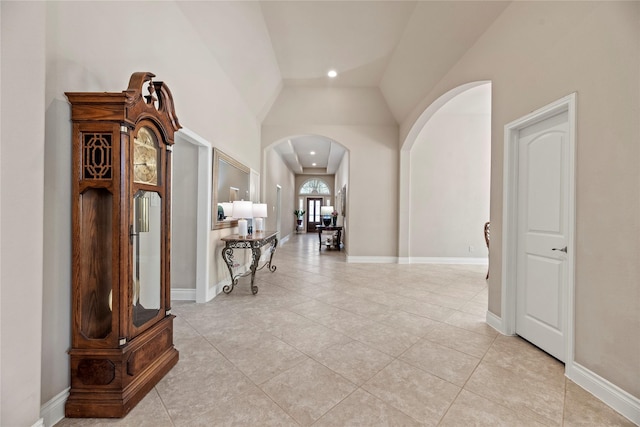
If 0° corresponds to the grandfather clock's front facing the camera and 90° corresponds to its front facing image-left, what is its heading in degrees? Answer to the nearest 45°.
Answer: approximately 315°

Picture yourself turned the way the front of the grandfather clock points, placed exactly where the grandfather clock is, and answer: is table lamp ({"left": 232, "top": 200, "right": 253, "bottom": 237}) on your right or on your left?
on your left

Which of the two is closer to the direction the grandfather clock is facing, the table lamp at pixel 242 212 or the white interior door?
the white interior door

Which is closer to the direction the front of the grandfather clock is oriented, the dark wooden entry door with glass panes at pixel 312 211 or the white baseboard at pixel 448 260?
the white baseboard

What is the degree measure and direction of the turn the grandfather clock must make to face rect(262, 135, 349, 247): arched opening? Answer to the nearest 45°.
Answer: approximately 90° to its left

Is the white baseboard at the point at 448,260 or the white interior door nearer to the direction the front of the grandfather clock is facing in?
the white interior door

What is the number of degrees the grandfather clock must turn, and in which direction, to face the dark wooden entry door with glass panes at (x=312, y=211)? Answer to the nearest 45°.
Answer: approximately 90° to its left

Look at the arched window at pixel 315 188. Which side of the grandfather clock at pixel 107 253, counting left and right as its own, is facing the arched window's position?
left

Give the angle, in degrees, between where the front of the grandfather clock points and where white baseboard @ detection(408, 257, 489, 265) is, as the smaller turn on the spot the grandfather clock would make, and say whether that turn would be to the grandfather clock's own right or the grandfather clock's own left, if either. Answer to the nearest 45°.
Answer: approximately 45° to the grandfather clock's own left

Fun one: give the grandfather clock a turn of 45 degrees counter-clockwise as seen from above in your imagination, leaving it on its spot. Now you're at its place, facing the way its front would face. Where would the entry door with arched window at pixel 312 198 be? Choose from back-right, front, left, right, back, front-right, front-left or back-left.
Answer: front-left

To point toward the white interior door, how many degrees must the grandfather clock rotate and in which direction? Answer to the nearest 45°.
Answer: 0° — it already faces it

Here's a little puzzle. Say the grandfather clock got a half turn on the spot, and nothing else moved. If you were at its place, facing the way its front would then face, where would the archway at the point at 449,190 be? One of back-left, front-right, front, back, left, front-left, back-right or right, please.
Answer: back-right

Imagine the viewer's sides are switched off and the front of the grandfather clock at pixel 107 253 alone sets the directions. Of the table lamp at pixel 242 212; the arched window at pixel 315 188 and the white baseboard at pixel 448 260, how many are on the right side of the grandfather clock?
0
